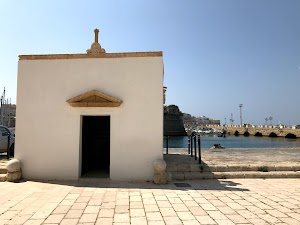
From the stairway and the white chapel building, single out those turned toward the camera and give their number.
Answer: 2

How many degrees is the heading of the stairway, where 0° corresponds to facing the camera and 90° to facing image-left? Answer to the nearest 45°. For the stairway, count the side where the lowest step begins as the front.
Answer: approximately 0°

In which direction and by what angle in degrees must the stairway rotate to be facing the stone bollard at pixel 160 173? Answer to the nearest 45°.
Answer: approximately 45° to its right

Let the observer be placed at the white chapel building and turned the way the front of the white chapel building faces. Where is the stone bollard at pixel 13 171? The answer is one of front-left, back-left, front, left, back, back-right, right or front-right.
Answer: right

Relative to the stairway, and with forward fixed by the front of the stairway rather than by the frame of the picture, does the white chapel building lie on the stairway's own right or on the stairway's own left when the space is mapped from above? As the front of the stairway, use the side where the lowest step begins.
on the stairway's own right

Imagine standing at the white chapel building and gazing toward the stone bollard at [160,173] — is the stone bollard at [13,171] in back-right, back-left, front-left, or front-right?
back-right

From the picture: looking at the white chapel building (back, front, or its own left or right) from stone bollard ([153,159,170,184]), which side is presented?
left

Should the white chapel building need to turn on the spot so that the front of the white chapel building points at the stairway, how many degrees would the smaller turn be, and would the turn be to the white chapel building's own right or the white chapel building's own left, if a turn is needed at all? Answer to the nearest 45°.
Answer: approximately 90° to the white chapel building's own left
